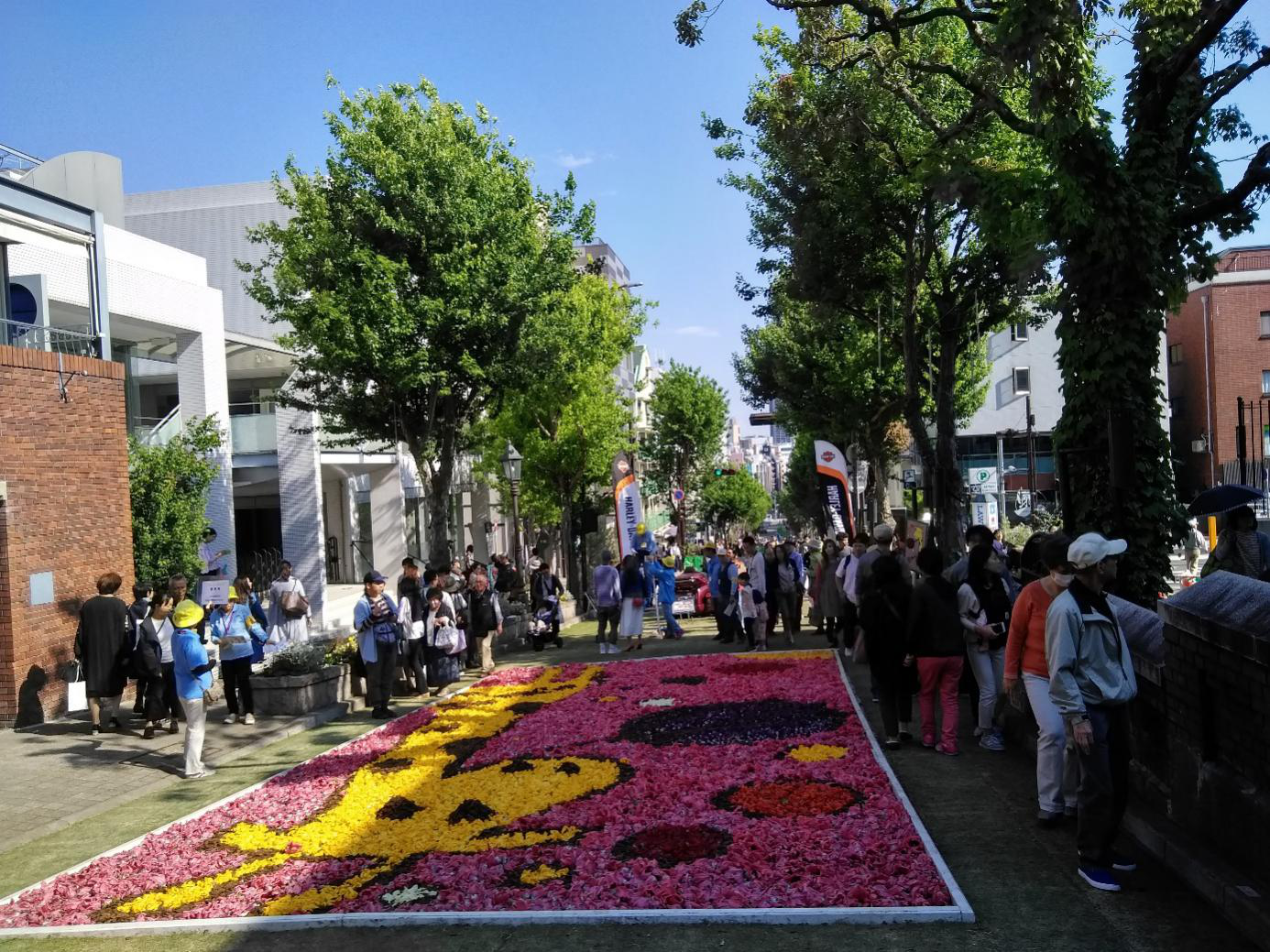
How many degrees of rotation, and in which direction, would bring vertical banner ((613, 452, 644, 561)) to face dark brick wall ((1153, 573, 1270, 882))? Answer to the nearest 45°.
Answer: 0° — it already faces it

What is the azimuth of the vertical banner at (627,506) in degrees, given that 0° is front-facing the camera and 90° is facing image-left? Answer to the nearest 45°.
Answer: approximately 0°

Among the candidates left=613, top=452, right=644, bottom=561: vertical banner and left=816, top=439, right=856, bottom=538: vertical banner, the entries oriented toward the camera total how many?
2

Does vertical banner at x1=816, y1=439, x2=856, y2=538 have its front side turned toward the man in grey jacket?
yes

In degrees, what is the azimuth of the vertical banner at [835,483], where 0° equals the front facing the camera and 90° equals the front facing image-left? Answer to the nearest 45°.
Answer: approximately 0°
